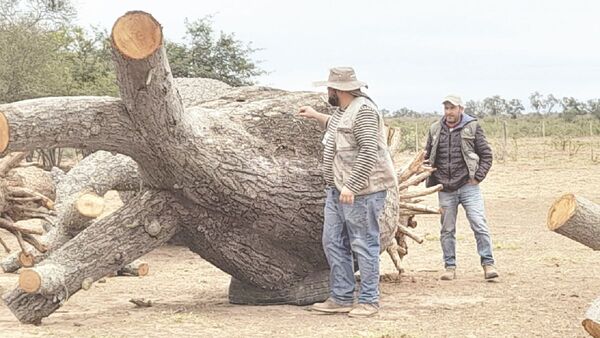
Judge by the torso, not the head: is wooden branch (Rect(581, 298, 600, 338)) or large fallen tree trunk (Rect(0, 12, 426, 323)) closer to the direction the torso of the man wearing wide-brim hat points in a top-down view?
the large fallen tree trunk

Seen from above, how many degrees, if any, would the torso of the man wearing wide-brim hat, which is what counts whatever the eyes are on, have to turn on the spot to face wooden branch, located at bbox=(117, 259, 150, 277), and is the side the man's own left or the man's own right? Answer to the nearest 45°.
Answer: approximately 45° to the man's own right

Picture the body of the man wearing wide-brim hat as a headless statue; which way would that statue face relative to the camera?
to the viewer's left

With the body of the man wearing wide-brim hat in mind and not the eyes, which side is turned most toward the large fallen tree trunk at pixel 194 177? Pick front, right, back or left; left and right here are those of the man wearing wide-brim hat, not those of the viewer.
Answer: front

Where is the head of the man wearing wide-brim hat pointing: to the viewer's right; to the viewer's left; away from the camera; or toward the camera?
to the viewer's left

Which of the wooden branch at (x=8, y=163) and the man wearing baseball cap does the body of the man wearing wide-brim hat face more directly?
the wooden branch

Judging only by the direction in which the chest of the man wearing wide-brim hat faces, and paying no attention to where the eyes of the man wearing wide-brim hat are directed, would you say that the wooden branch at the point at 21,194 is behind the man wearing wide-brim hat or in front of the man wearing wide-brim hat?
in front

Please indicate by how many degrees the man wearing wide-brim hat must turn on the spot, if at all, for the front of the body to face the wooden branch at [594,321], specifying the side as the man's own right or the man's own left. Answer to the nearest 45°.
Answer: approximately 135° to the man's own left

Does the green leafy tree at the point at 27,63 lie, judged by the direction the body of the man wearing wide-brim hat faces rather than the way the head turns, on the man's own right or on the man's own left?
on the man's own right
